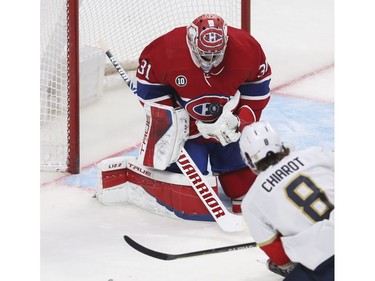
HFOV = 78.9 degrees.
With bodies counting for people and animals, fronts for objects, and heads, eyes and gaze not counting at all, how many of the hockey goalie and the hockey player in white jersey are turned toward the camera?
1

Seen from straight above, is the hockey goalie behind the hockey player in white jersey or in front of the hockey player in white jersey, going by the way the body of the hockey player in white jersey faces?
in front

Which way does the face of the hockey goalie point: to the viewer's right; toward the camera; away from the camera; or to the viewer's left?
toward the camera

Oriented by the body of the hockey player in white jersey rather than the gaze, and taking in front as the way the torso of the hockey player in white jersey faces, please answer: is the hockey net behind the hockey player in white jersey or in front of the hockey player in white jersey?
in front

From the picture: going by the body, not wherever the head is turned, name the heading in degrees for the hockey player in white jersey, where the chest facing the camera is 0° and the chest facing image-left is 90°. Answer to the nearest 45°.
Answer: approximately 135°

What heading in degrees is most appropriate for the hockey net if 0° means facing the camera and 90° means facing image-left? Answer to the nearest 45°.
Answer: approximately 315°

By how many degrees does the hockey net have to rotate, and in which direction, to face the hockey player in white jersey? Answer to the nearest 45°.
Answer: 0° — it already faces them

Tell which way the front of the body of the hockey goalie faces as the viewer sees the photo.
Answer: toward the camera

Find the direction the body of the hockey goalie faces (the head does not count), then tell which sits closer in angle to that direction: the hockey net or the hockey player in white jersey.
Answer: the hockey player in white jersey

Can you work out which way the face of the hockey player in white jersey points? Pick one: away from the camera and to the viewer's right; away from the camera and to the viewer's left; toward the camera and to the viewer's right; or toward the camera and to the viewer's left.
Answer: away from the camera and to the viewer's left
